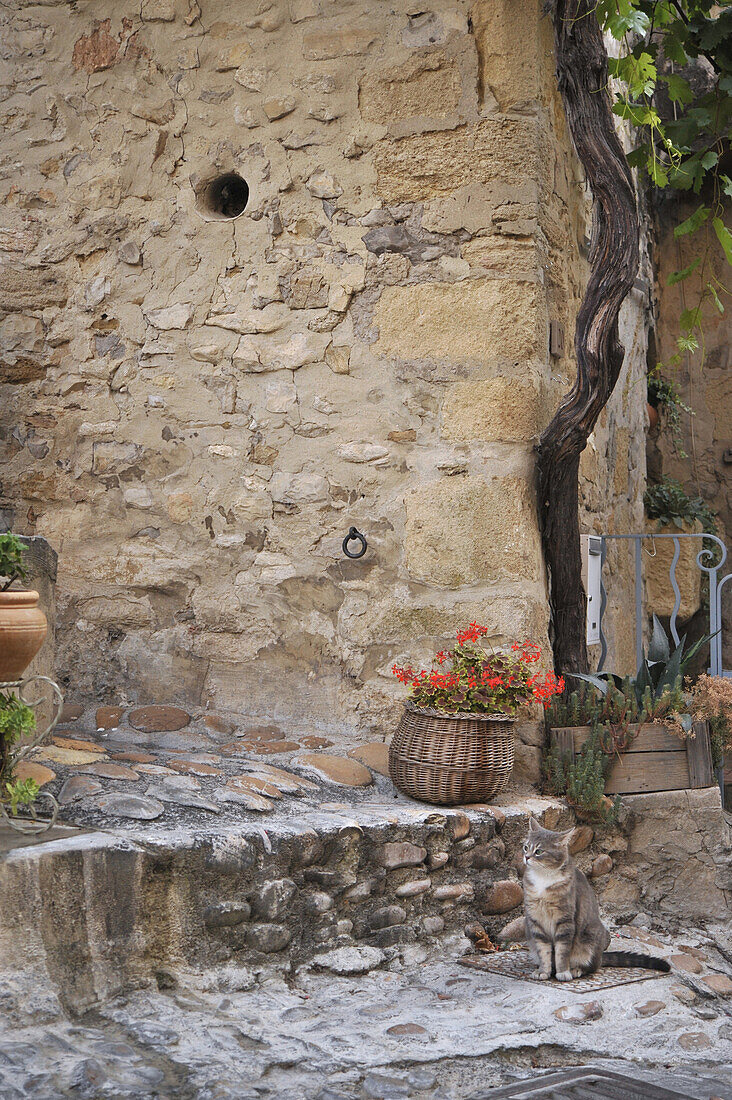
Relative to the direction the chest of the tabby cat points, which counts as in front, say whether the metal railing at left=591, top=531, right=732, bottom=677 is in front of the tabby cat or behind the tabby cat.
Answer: behind

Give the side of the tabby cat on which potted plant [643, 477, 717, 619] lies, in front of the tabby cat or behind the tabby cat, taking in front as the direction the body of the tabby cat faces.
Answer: behind

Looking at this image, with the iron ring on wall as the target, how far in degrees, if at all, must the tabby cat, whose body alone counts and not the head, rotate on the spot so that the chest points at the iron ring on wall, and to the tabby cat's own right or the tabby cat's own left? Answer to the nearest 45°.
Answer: approximately 90° to the tabby cat's own right

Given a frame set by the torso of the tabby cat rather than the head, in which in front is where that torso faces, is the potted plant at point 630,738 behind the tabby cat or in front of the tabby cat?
behind

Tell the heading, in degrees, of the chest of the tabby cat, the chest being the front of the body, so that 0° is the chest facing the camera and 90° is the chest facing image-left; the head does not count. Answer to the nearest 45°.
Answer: approximately 45°
